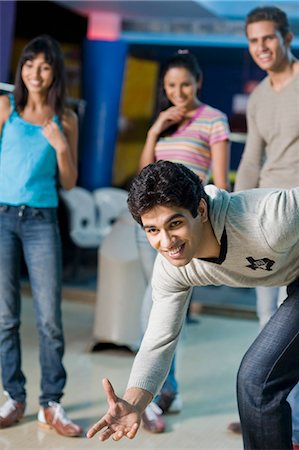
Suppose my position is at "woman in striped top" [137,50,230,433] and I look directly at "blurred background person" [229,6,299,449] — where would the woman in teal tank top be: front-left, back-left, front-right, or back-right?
back-right

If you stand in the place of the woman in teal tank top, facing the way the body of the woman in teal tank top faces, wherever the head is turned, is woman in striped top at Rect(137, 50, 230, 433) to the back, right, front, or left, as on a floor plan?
left

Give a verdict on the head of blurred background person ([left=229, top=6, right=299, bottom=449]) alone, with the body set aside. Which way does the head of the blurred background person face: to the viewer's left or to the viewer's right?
to the viewer's left

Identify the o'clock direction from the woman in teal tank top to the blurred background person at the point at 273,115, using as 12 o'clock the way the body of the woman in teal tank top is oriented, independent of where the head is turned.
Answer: The blurred background person is roughly at 9 o'clock from the woman in teal tank top.

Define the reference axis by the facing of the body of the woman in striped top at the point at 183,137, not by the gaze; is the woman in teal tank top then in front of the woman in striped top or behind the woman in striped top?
in front

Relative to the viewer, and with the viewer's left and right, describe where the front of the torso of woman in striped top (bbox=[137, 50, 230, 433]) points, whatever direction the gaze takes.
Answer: facing the viewer and to the left of the viewer

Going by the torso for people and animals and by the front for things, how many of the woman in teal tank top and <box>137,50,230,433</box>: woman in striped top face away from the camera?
0

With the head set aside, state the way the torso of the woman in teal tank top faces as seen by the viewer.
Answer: toward the camera

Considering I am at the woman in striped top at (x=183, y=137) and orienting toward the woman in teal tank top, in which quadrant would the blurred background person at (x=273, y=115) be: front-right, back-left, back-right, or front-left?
back-left
